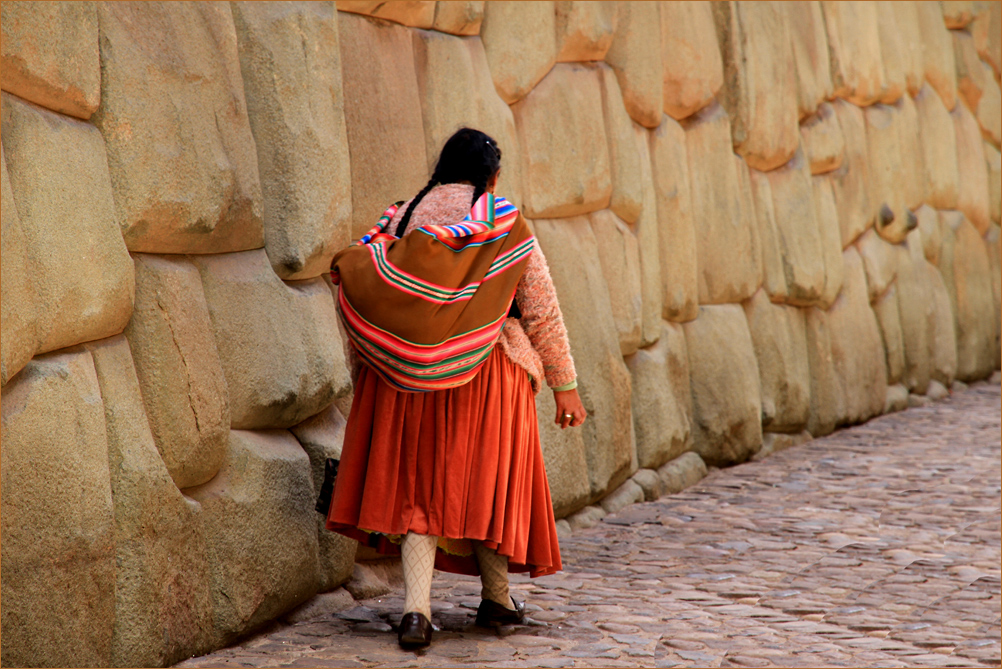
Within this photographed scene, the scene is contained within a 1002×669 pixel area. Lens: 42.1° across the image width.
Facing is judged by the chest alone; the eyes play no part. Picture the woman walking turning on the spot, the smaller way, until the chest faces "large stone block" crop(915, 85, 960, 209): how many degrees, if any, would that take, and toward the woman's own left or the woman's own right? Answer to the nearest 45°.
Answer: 0° — they already face it

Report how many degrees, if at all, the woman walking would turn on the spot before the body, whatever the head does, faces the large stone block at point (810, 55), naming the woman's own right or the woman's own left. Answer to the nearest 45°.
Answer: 0° — they already face it

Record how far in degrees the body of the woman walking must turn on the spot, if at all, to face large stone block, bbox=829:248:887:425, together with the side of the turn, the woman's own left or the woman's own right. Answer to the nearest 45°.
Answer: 0° — they already face it

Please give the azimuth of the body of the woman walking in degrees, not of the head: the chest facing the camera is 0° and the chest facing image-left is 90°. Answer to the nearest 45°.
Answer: approximately 225°

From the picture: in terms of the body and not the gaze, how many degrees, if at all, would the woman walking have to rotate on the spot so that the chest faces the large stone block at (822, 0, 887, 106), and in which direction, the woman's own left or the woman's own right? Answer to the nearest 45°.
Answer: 0° — they already face it

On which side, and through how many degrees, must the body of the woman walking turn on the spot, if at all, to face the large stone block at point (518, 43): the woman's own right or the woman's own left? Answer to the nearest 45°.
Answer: approximately 45° to the woman's own left
